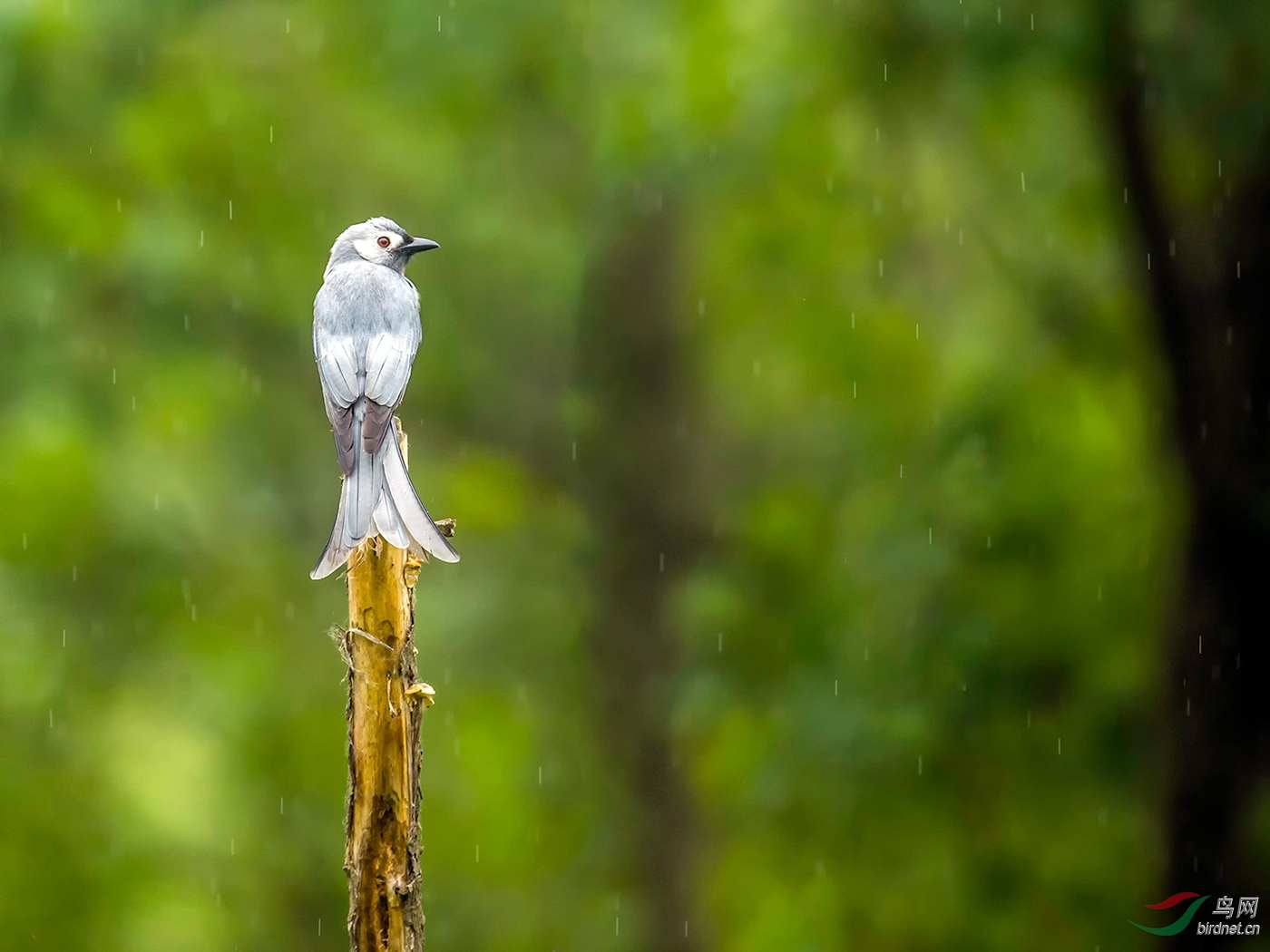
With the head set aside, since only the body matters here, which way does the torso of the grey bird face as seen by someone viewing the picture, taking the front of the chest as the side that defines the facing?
away from the camera
